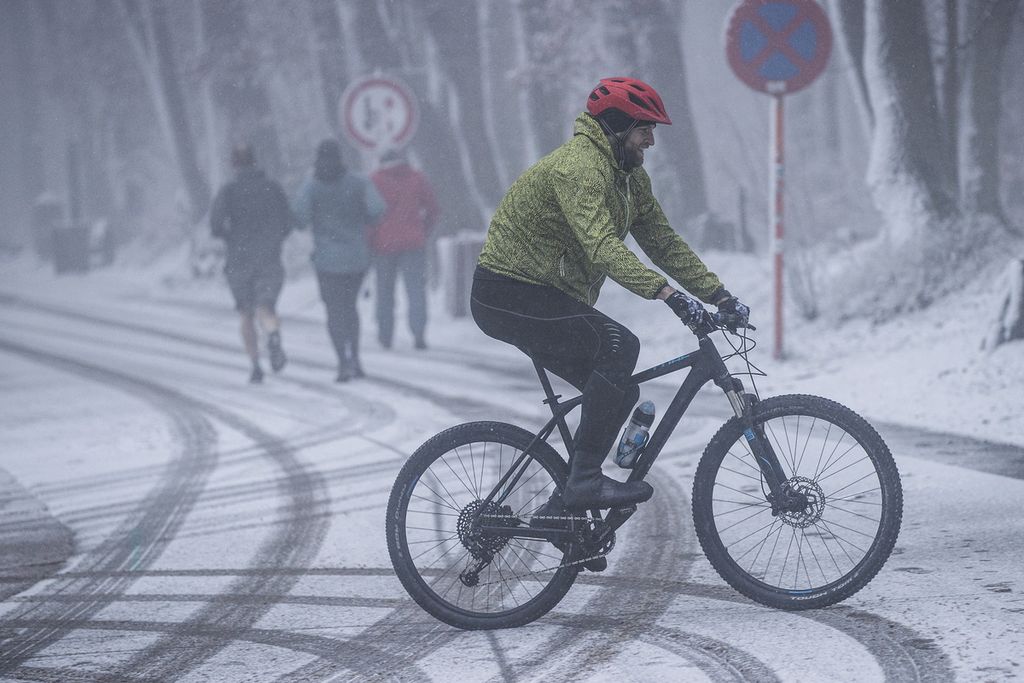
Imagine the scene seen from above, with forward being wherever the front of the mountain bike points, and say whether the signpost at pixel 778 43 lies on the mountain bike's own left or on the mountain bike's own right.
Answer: on the mountain bike's own left

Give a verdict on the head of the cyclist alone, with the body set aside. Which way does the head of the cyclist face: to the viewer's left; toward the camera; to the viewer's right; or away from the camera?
to the viewer's right

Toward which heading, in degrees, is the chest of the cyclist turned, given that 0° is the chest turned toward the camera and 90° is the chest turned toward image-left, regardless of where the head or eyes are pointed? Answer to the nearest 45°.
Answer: approximately 270°

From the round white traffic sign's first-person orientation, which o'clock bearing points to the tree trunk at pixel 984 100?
The tree trunk is roughly at 10 o'clock from the round white traffic sign.

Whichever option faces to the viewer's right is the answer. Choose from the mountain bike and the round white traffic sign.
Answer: the mountain bike

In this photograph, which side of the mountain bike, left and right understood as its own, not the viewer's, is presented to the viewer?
right

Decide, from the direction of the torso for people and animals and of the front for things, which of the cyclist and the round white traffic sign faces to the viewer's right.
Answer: the cyclist

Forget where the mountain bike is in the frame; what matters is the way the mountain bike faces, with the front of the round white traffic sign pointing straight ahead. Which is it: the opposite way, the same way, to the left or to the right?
to the left

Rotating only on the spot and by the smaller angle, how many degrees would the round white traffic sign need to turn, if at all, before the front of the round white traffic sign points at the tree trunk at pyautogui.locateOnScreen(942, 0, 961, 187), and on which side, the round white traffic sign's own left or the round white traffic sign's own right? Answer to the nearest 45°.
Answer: approximately 45° to the round white traffic sign's own left

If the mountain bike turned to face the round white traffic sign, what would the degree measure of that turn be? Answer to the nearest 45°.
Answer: approximately 90° to its left

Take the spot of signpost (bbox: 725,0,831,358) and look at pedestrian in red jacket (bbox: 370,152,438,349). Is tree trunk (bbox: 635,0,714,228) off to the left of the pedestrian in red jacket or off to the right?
right

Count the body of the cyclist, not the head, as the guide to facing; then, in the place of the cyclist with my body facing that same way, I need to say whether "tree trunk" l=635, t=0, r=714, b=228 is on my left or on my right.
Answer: on my left
